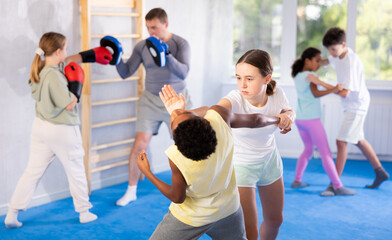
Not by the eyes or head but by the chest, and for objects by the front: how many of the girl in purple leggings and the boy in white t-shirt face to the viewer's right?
1

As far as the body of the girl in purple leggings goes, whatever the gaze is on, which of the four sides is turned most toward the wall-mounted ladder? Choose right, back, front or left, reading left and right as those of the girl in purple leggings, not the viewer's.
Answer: back

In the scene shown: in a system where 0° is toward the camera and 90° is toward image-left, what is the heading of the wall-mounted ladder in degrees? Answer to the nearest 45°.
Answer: approximately 315°

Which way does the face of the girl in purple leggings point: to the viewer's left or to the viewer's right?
to the viewer's right

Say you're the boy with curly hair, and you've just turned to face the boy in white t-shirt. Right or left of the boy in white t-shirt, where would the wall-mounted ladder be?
left

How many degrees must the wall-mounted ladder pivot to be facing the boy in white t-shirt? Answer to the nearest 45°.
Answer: approximately 45° to its left

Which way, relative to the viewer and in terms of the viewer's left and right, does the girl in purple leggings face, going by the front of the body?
facing to the right of the viewer

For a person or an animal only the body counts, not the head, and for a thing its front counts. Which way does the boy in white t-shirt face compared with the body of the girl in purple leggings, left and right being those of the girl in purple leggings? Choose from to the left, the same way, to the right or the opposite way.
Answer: the opposite way

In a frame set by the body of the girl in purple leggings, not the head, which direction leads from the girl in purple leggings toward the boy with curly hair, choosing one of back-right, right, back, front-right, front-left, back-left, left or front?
right

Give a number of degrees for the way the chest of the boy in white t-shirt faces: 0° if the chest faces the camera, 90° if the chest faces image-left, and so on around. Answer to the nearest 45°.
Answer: approximately 90°
